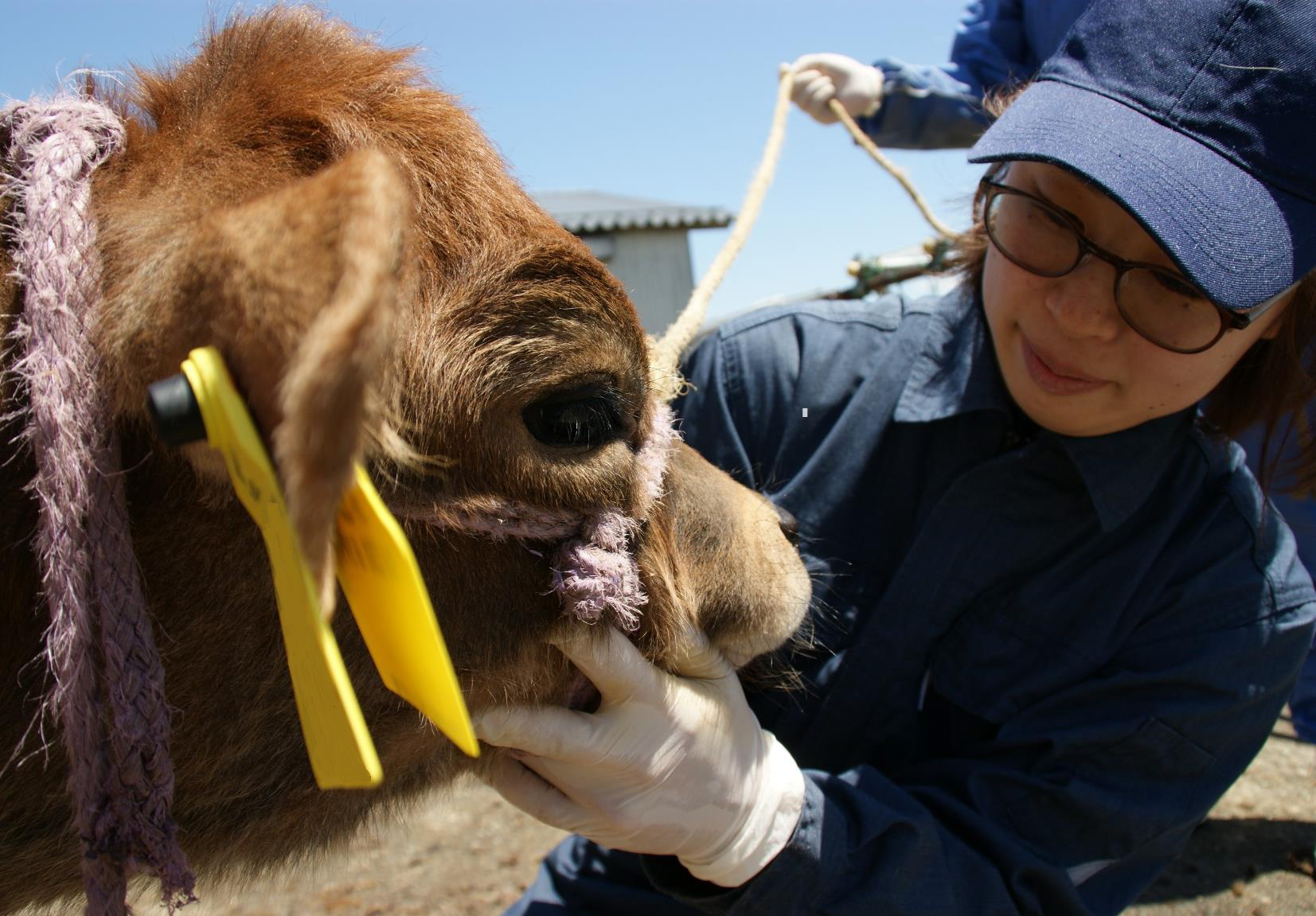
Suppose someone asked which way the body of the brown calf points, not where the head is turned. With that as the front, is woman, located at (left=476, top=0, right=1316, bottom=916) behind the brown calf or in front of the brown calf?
in front

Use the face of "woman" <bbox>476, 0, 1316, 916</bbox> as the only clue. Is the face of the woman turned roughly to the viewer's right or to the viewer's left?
to the viewer's left

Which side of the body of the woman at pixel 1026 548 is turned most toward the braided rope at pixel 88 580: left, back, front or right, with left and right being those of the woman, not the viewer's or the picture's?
front

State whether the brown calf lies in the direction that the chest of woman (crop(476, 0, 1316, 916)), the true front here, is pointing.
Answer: yes

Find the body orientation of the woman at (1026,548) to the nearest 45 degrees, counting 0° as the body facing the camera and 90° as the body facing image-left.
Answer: approximately 45°

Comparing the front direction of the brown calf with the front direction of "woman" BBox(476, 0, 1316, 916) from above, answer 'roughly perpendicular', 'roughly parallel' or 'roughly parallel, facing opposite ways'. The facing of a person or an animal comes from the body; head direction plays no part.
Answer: roughly parallel, facing opposite ways

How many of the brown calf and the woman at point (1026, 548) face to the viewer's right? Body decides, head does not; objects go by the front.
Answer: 1

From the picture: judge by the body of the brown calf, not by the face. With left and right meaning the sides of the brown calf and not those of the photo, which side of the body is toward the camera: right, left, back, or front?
right
